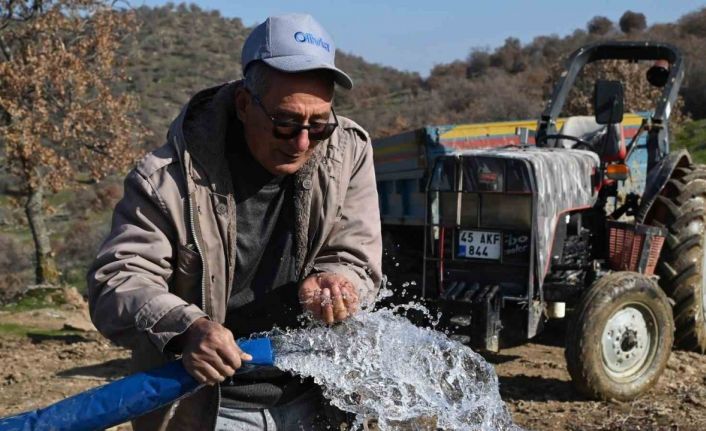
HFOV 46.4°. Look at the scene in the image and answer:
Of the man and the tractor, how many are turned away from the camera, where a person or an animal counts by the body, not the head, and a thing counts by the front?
0

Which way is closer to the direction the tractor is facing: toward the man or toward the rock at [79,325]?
the man

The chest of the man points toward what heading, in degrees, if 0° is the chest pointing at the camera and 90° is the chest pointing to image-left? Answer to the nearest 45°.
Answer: approximately 315°

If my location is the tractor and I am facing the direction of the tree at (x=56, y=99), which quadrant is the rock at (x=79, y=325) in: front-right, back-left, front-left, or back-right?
front-left

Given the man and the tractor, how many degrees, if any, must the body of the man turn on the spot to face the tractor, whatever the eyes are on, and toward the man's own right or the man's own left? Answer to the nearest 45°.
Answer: approximately 90° to the man's own left

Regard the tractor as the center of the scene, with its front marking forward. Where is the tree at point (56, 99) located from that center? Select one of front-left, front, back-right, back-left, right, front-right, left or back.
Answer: right

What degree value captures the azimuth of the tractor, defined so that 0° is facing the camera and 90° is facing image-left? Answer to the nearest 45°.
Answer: approximately 45°
